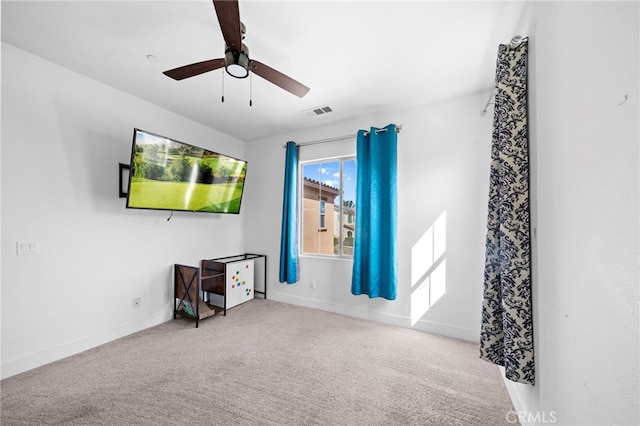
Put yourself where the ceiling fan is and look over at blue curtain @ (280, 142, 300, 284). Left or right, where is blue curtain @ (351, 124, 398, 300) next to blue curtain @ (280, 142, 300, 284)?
right

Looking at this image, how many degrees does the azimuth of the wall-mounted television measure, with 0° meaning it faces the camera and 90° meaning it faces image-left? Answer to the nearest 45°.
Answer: approximately 315°

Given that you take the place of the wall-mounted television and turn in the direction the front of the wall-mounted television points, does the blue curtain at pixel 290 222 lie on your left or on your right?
on your left

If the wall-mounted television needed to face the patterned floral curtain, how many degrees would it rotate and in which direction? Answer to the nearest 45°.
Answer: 0° — it already faces it

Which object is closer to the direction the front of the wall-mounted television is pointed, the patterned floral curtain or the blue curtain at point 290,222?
the patterned floral curtain

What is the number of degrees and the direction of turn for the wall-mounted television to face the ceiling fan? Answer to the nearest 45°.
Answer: approximately 45° to its right

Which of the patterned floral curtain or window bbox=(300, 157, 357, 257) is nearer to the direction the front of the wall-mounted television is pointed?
the patterned floral curtain

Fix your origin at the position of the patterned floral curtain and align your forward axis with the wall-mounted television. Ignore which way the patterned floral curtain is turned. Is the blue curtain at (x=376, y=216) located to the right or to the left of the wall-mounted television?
right
